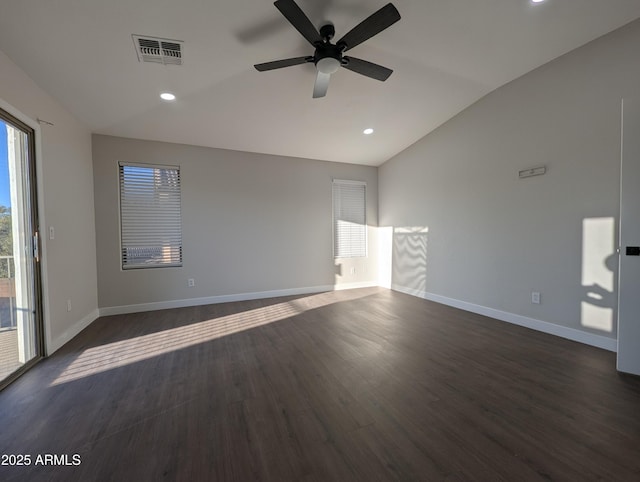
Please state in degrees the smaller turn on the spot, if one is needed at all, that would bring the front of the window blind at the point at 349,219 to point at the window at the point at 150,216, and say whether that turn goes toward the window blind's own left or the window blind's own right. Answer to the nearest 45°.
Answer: approximately 45° to the window blind's own right

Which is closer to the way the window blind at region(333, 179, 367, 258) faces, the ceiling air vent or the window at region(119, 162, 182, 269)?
the ceiling air vent

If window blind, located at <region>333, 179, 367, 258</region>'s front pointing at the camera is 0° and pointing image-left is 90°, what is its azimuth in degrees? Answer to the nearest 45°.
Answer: approximately 0°

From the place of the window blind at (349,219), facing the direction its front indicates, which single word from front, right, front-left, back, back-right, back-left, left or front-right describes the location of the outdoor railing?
front-right

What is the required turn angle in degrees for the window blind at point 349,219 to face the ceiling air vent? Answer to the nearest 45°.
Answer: approximately 45° to its right
